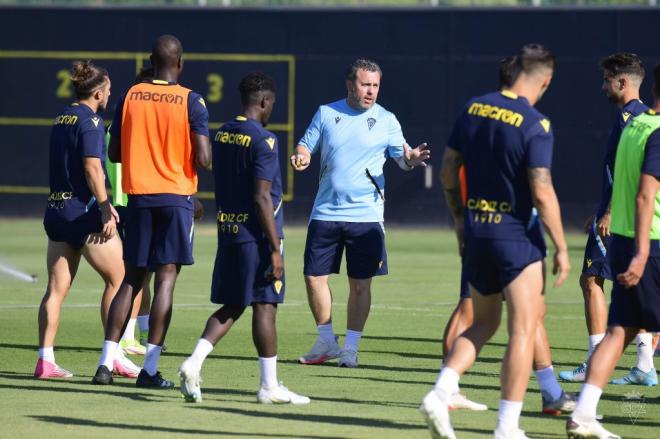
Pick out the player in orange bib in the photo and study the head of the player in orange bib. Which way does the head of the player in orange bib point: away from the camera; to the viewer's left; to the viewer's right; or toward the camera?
away from the camera

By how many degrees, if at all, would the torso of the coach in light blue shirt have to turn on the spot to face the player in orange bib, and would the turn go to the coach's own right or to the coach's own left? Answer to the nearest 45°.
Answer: approximately 45° to the coach's own right

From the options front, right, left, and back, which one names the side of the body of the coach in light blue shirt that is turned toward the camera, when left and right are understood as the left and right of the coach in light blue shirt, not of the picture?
front
